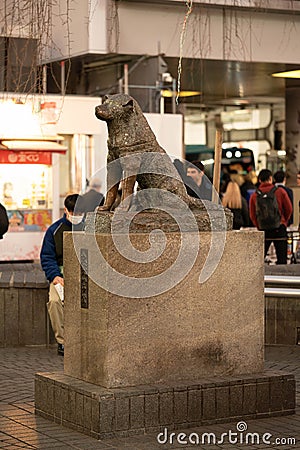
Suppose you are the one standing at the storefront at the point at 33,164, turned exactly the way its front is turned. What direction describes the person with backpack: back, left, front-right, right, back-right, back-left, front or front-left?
front-left

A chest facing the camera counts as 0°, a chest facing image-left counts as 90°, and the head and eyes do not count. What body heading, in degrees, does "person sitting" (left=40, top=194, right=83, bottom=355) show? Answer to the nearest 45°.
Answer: approximately 315°

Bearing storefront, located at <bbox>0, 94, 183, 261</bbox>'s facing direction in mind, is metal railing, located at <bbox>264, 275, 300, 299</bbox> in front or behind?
in front

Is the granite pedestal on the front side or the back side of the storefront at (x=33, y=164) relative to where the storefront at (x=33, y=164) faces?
on the front side

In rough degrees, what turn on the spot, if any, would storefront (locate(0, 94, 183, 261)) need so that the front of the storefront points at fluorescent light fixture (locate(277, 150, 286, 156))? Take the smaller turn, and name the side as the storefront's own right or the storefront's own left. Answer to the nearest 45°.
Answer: approximately 135° to the storefront's own left

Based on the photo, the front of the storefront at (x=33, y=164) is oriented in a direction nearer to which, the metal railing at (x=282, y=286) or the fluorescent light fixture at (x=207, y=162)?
the metal railing

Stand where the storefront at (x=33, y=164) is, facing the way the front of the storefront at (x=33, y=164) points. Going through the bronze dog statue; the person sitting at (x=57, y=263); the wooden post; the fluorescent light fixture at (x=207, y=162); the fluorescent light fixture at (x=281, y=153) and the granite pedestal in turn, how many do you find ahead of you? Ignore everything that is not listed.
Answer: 4

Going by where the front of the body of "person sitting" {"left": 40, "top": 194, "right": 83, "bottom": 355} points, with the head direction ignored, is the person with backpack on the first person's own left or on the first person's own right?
on the first person's own left

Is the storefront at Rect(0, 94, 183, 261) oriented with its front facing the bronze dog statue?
yes

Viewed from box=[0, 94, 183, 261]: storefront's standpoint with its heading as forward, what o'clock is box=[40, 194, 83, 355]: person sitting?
The person sitting is roughly at 12 o'clock from the storefront.
